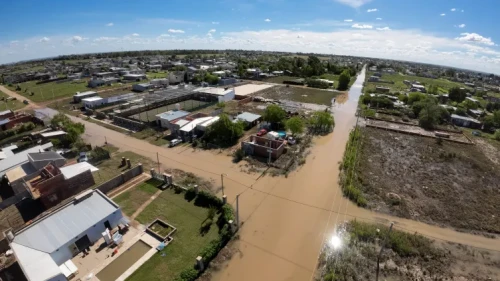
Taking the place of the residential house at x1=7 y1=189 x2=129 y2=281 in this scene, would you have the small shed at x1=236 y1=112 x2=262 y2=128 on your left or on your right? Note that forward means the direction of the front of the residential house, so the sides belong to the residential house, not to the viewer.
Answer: on your left

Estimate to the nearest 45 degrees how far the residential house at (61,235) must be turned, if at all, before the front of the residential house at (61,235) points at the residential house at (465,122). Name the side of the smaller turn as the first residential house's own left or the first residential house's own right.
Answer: approximately 45° to the first residential house's own left

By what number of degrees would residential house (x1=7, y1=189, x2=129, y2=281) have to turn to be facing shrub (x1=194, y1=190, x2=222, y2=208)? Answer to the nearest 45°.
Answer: approximately 45° to its left

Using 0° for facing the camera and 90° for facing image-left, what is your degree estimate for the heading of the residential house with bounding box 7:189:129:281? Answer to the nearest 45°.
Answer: approximately 315°

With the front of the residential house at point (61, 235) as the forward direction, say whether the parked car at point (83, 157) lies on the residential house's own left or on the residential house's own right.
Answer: on the residential house's own left

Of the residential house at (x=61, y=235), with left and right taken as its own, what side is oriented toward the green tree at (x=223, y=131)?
left

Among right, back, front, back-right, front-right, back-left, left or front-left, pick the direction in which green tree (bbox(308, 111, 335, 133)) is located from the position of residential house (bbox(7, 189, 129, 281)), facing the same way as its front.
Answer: front-left

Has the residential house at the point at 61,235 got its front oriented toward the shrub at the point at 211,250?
yes

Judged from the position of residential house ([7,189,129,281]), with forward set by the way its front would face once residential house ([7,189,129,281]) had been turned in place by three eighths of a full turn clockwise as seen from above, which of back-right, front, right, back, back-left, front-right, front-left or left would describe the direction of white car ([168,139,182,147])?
back-right

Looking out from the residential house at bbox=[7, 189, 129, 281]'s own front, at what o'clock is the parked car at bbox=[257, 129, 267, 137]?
The parked car is roughly at 10 o'clock from the residential house.
